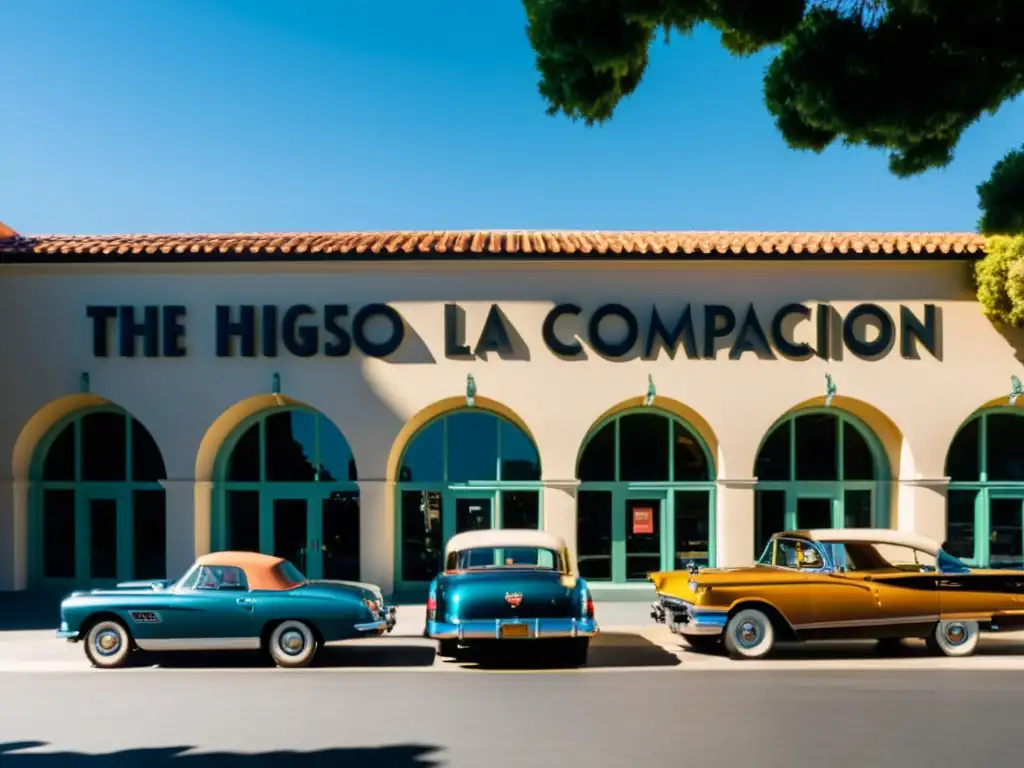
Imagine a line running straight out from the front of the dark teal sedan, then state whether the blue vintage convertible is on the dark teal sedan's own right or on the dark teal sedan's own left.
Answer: on the dark teal sedan's own left

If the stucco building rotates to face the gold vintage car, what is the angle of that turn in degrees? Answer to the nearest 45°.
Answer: approximately 45° to its left

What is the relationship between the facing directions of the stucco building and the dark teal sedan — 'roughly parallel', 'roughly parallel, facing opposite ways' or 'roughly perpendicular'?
roughly parallel, facing opposite ways

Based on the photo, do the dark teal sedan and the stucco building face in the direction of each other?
yes

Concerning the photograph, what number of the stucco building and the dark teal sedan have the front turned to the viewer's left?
0

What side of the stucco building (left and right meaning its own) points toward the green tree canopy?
front

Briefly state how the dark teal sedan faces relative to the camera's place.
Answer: facing away from the viewer

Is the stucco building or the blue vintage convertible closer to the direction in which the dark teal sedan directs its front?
the stucco building

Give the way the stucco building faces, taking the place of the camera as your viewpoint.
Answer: facing the viewer

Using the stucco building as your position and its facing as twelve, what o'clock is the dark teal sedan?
The dark teal sedan is roughly at 12 o'clock from the stucco building.
